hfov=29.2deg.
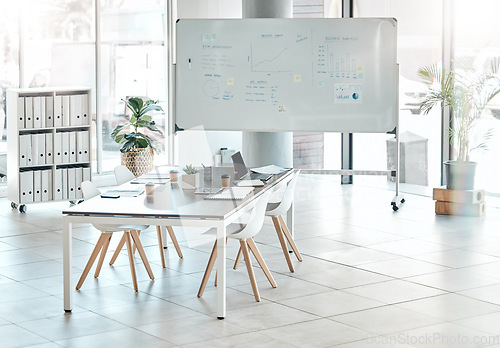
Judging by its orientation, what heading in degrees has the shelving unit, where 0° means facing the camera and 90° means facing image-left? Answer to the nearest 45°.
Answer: approximately 0°

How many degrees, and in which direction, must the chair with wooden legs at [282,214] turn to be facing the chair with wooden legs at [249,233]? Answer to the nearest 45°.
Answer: approximately 90° to its left

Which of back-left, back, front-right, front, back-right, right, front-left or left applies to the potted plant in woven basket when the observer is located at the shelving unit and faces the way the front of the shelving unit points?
back-left

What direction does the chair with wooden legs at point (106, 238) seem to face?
to the viewer's right

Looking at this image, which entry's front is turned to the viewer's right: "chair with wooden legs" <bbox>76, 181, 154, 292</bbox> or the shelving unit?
the chair with wooden legs
